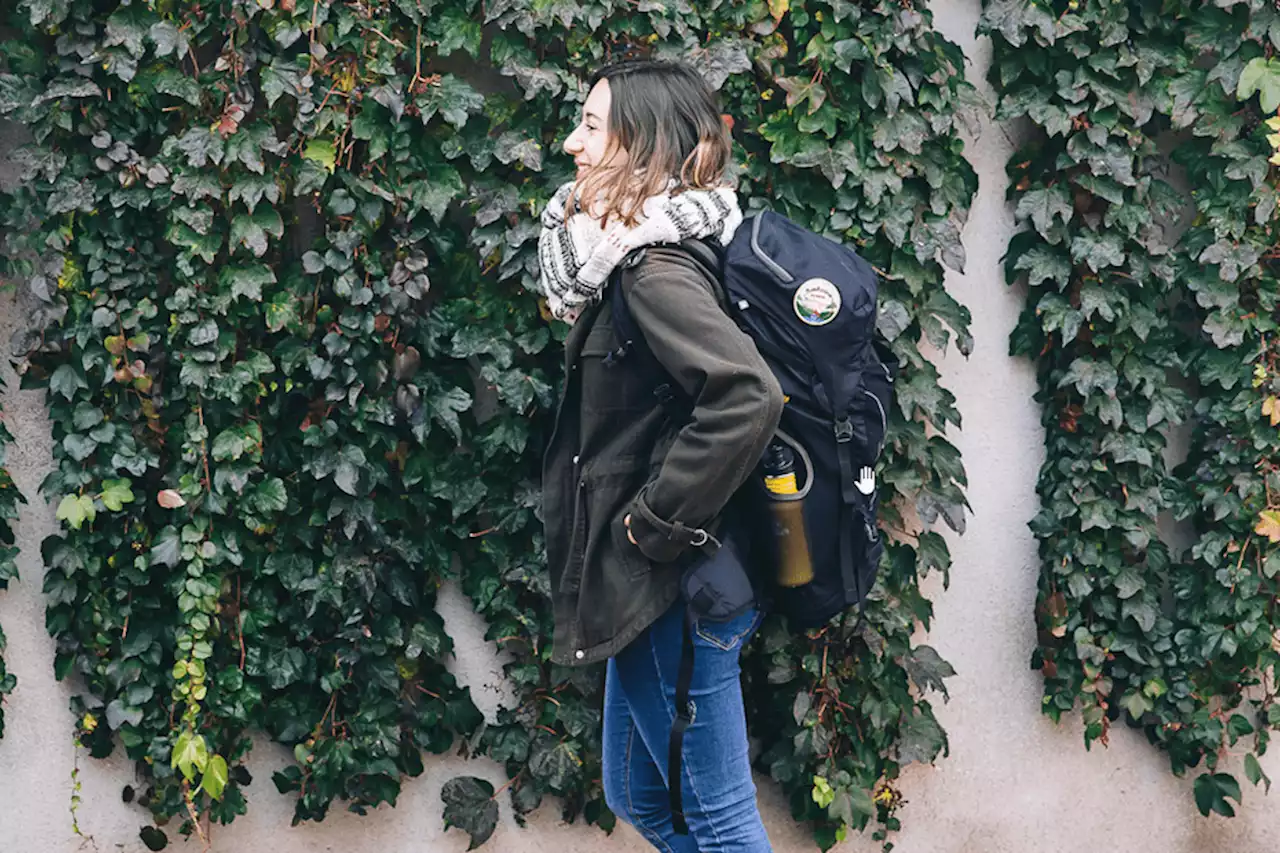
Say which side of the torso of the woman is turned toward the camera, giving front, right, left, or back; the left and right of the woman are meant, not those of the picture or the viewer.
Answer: left

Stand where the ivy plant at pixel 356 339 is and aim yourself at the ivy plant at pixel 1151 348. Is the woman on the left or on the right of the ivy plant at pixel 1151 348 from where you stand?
right

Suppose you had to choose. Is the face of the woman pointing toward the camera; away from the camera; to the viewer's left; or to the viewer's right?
to the viewer's left

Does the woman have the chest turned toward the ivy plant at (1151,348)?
no
